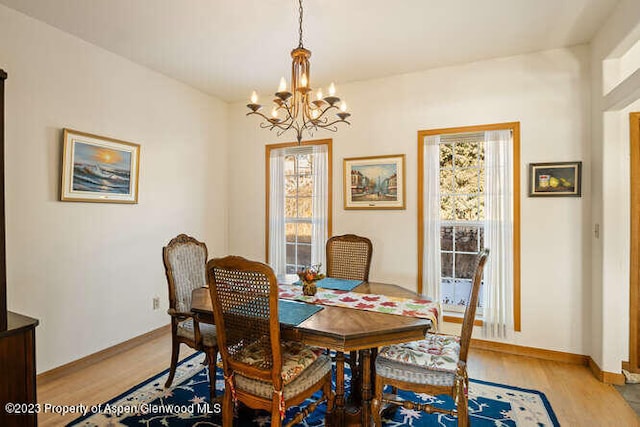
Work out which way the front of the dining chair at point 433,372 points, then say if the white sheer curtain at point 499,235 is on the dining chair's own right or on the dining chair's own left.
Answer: on the dining chair's own right

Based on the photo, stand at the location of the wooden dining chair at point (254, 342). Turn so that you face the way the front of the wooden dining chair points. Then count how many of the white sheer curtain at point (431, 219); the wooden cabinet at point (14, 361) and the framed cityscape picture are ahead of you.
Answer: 2

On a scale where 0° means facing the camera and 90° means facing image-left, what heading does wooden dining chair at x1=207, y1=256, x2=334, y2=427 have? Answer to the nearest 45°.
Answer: approximately 225°

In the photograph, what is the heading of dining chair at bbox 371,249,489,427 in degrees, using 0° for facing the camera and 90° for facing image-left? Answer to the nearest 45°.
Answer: approximately 90°

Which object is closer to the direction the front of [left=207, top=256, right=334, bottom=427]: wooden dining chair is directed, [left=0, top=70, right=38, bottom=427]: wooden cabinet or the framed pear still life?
the framed pear still life

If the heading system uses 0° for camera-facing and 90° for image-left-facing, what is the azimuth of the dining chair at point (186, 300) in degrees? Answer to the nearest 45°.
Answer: approximately 315°

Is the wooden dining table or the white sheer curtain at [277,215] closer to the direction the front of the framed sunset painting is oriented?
the wooden dining table

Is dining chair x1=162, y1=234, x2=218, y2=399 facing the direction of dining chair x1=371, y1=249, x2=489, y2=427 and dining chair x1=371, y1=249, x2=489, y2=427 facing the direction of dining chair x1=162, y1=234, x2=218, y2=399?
yes

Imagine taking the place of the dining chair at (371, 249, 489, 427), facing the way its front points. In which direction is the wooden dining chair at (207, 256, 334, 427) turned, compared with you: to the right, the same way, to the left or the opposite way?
to the right

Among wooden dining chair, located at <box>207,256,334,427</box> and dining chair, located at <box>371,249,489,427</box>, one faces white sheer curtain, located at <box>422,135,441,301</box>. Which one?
the wooden dining chair

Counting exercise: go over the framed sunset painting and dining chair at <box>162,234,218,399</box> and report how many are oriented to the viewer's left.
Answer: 0

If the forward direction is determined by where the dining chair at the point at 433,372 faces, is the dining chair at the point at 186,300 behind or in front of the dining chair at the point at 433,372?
in front

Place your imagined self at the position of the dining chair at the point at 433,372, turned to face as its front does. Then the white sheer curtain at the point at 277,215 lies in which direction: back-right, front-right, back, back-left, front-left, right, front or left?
front-right

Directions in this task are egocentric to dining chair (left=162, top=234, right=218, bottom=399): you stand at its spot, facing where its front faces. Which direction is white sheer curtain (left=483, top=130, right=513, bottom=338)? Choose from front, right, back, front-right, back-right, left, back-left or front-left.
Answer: front-left

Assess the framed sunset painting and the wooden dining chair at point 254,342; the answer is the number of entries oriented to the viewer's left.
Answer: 0

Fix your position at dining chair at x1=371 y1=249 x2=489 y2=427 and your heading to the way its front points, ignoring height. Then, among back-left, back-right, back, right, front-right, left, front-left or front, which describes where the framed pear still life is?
back-right
